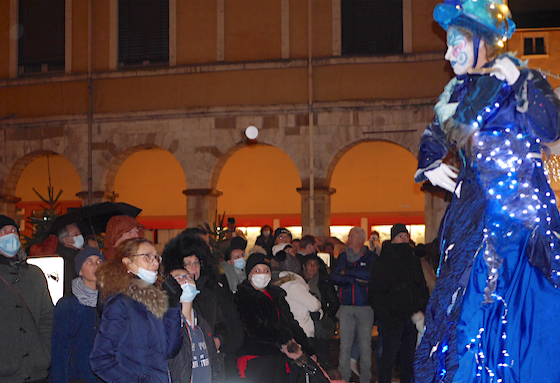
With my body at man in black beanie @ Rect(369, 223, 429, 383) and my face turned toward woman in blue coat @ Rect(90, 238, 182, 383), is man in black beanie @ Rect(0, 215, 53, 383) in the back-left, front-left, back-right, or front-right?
front-right

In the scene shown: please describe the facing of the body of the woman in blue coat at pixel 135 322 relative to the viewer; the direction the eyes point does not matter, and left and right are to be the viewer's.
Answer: facing the viewer and to the right of the viewer

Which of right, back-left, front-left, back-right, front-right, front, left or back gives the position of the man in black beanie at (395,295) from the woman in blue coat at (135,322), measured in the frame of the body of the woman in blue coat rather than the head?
left

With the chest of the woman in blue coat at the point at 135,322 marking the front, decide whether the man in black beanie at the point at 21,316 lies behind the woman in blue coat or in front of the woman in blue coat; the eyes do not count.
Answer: behind
